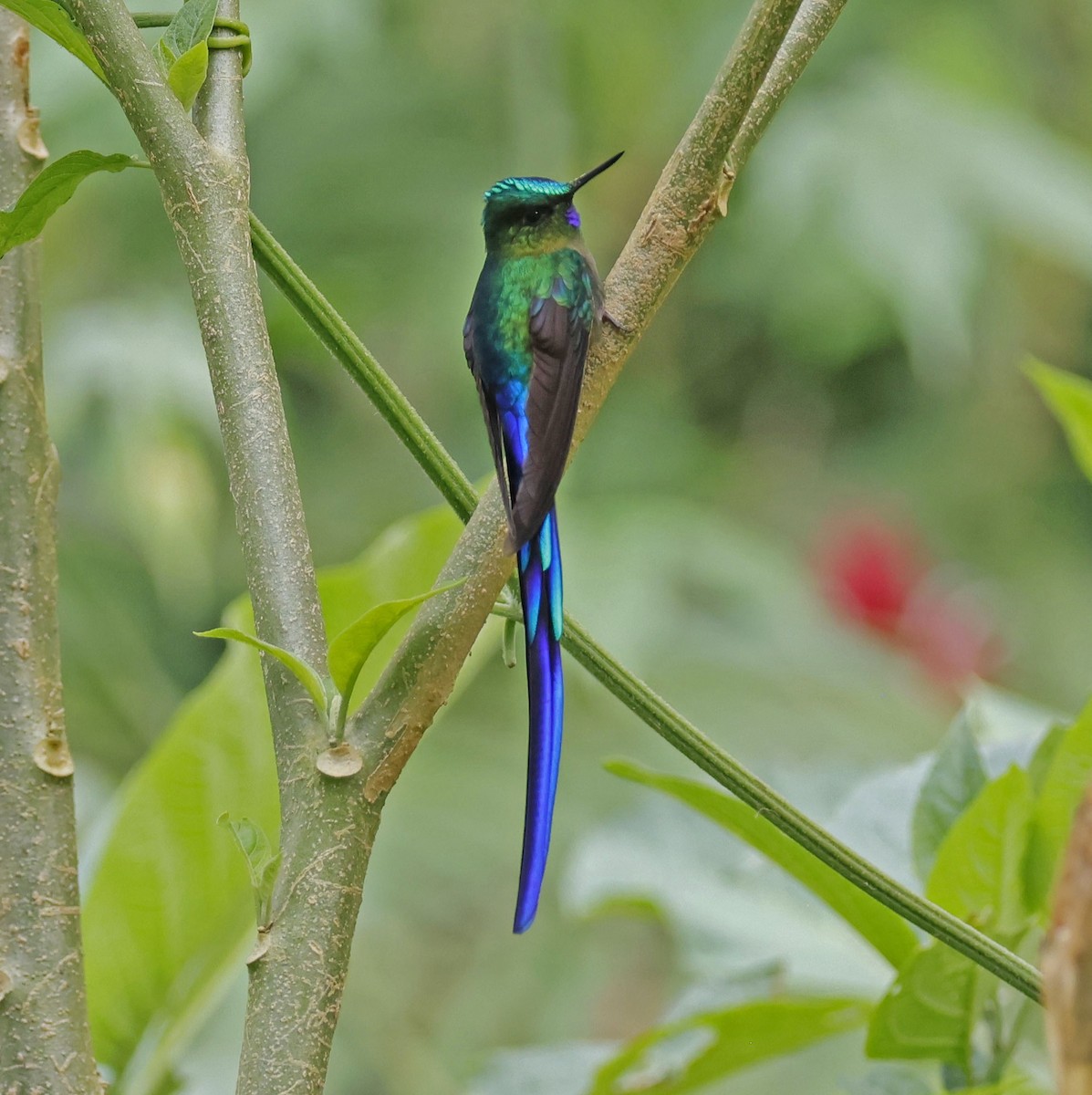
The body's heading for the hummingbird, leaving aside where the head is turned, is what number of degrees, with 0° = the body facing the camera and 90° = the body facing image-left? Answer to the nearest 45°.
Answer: approximately 225°
